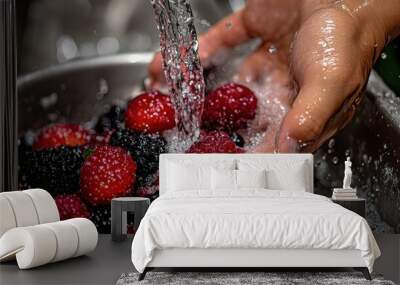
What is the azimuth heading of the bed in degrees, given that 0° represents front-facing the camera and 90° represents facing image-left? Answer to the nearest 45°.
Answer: approximately 0°

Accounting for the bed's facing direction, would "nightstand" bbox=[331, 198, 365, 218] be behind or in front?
behind

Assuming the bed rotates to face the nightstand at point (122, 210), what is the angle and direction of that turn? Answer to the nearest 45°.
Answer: approximately 135° to its right
